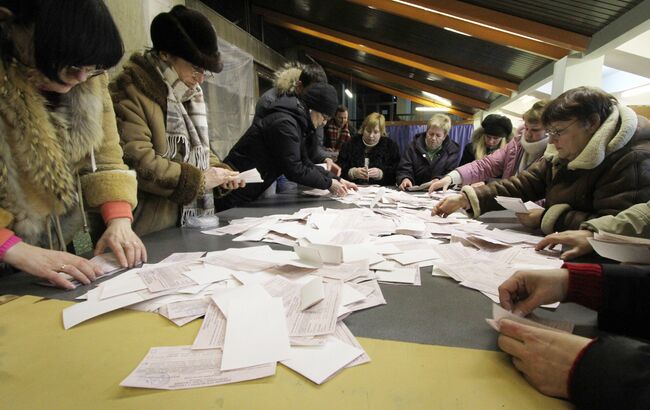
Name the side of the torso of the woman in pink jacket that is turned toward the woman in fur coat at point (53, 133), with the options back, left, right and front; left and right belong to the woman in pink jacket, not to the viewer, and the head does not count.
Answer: front

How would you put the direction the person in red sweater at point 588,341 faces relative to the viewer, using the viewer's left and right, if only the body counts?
facing to the left of the viewer

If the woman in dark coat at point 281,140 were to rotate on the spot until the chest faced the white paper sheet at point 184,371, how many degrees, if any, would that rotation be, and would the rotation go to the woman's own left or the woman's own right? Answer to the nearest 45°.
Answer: approximately 90° to the woman's own right

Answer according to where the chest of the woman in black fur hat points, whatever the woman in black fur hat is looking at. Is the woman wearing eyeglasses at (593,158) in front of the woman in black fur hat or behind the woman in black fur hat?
in front

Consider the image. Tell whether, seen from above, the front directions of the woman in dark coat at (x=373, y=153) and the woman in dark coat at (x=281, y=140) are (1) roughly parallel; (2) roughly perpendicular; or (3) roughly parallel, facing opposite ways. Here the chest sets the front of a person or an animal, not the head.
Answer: roughly perpendicular

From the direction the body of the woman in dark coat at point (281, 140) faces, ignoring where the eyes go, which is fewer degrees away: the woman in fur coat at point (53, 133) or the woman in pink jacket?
the woman in pink jacket

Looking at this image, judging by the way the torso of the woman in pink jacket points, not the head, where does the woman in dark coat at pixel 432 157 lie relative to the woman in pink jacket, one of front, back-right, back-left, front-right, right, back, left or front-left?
right

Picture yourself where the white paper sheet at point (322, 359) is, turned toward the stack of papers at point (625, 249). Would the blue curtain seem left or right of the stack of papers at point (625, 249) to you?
left

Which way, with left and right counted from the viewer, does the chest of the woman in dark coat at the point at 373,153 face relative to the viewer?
facing the viewer

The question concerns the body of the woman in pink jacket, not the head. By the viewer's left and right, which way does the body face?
facing the viewer and to the left of the viewer

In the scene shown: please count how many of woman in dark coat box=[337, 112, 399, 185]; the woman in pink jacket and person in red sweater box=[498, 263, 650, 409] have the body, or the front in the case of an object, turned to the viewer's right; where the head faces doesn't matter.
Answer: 0

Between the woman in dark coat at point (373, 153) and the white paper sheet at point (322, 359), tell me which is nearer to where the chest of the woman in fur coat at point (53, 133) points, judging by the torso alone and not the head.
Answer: the white paper sheet

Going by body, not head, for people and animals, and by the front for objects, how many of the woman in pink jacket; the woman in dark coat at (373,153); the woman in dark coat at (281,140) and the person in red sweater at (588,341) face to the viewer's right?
1

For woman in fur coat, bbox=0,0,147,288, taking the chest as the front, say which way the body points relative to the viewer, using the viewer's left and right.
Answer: facing the viewer and to the right of the viewer

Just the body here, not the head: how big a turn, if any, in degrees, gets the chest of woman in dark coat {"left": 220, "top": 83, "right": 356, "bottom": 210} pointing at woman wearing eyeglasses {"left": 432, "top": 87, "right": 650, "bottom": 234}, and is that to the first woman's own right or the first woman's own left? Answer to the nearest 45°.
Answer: approximately 45° to the first woman's own right

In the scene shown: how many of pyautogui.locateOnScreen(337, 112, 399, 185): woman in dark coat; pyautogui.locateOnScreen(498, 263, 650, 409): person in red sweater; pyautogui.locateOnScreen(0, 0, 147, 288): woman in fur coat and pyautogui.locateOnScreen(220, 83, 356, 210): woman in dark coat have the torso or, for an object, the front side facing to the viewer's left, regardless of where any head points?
1

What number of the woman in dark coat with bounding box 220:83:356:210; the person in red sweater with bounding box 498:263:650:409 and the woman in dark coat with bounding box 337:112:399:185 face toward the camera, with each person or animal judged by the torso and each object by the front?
1

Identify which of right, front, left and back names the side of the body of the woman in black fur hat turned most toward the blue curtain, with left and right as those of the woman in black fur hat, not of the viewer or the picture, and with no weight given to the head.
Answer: left
